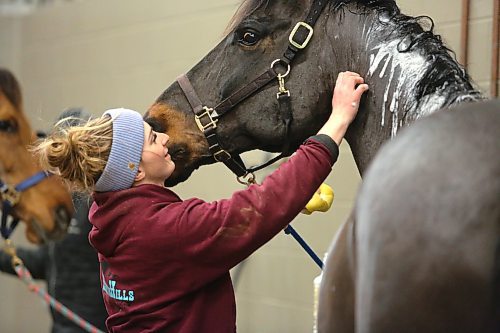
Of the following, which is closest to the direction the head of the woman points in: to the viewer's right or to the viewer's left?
to the viewer's right

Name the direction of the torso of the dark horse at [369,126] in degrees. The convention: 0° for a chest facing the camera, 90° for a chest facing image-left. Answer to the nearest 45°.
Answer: approximately 135°
